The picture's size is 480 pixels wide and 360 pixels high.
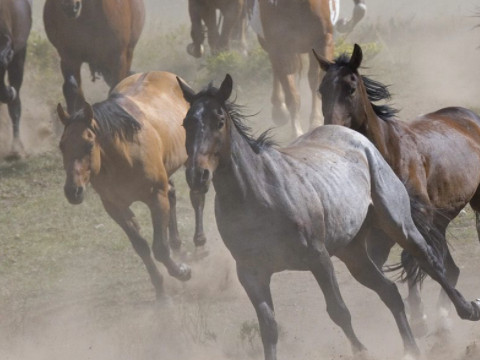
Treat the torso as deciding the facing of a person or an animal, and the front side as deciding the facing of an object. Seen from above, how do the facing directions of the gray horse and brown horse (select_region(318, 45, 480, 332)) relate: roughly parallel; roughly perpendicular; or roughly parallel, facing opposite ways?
roughly parallel

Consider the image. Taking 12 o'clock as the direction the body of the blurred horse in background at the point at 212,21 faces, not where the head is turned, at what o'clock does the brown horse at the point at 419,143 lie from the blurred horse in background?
The brown horse is roughly at 10 o'clock from the blurred horse in background.

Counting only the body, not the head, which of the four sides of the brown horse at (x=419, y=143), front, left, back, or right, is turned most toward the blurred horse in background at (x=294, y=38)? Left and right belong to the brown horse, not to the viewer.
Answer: right

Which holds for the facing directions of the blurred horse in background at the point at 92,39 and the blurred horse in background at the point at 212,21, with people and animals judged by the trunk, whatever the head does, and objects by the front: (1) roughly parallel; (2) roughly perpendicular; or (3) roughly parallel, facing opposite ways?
roughly parallel

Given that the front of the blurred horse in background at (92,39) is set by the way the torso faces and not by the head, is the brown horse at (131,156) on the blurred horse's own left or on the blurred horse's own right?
on the blurred horse's own left

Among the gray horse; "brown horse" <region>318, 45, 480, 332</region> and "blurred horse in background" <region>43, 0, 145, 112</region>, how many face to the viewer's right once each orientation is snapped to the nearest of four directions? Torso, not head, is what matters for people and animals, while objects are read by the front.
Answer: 0

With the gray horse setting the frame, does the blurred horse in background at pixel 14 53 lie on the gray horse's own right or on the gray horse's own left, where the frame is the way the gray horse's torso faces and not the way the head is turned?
on the gray horse's own right

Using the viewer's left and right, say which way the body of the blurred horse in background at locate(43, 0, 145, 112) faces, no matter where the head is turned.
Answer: facing the viewer and to the left of the viewer
